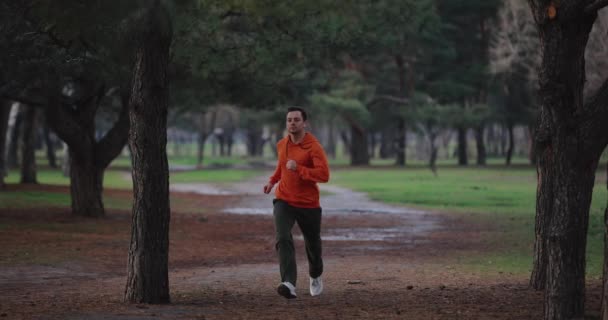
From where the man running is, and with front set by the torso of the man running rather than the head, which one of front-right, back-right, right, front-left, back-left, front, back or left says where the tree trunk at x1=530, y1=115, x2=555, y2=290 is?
back-left

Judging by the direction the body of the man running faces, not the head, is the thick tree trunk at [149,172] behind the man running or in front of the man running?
in front

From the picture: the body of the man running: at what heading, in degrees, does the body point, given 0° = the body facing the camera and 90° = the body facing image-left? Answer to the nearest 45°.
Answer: approximately 45°

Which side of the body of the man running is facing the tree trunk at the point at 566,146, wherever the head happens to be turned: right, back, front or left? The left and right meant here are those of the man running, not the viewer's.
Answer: left

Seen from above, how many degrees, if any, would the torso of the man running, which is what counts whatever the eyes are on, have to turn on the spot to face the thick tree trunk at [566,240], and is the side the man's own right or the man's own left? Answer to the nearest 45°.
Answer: approximately 90° to the man's own left
